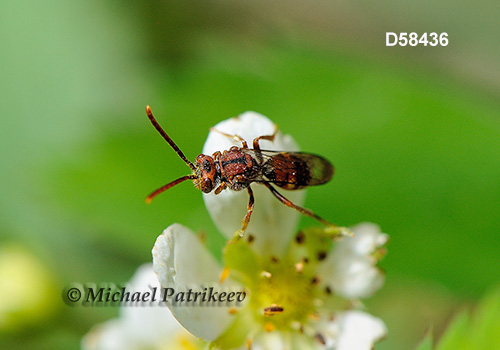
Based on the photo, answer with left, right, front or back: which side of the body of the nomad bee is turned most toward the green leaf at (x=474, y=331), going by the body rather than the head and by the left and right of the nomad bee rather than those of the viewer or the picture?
back

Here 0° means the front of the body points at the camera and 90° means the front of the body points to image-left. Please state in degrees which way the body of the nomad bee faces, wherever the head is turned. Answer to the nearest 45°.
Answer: approximately 90°

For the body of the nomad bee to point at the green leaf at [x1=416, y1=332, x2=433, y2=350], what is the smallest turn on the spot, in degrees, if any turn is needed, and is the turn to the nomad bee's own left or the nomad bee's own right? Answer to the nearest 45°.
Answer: approximately 135° to the nomad bee's own left
